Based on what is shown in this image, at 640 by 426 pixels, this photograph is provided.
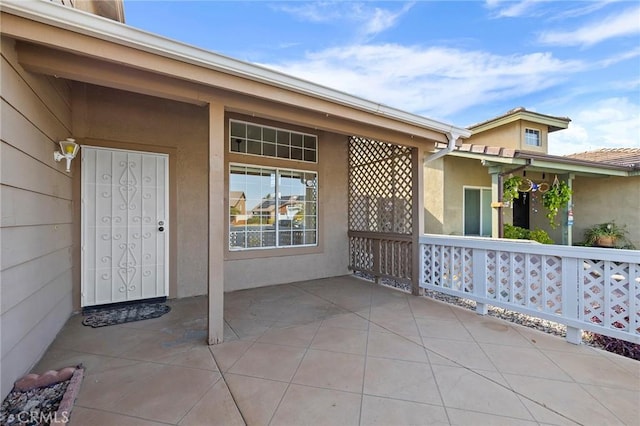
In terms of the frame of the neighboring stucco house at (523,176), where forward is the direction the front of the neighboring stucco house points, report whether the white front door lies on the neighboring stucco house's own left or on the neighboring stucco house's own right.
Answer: on the neighboring stucco house's own right

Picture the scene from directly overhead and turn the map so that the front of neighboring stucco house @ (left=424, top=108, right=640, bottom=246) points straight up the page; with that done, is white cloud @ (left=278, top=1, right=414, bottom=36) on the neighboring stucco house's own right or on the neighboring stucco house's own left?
on the neighboring stucco house's own right

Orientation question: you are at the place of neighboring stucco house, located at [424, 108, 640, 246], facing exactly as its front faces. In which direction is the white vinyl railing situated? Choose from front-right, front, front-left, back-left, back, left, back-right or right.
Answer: front-right

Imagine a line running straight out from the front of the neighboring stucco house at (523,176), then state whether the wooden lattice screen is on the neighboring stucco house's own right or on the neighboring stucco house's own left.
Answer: on the neighboring stucco house's own right
